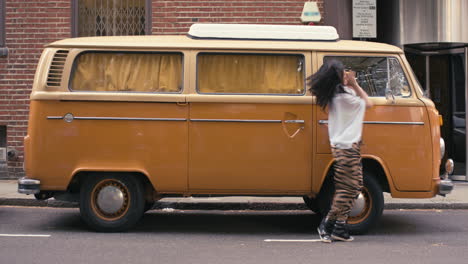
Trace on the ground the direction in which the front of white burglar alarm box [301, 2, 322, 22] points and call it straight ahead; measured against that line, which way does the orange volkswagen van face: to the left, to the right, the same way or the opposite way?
to the left

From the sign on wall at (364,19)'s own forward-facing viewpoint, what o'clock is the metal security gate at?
The metal security gate is roughly at 3 o'clock from the sign on wall.

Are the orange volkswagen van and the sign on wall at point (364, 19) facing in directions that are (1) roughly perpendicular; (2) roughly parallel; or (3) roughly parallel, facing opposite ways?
roughly perpendicular

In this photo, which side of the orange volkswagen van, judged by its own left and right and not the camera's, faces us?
right

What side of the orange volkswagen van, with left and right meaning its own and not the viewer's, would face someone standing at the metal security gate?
left

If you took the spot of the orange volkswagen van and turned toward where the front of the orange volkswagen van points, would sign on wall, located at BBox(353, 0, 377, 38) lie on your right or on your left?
on your left

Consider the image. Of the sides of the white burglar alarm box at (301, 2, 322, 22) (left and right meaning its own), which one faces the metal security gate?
right

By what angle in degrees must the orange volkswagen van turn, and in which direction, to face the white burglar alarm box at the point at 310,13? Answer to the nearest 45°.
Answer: approximately 90° to its left
